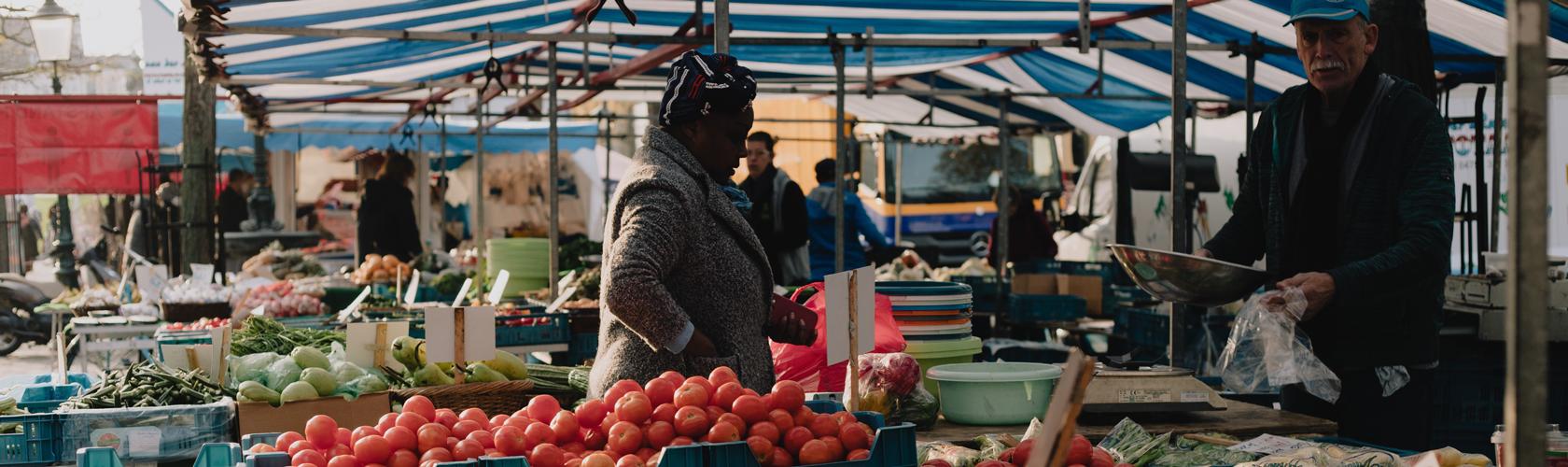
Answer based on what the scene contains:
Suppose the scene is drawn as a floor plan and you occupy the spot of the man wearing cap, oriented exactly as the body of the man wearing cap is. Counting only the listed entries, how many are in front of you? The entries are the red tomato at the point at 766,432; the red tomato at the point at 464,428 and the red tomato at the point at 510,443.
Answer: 3

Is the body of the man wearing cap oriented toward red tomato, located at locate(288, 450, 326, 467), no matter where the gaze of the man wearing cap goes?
yes

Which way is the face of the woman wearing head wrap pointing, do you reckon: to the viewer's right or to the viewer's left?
to the viewer's right

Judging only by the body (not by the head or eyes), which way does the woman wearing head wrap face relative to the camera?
to the viewer's right
